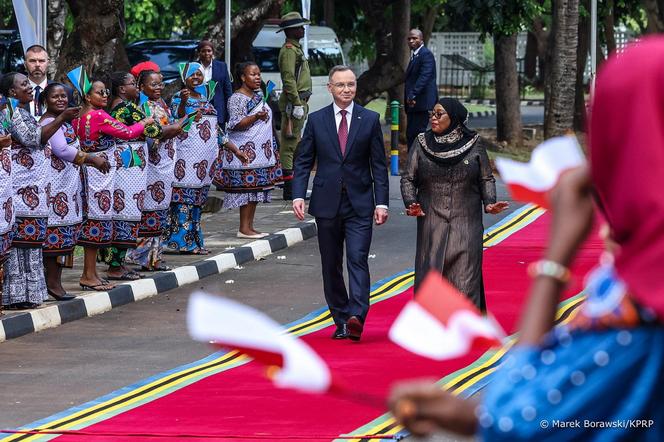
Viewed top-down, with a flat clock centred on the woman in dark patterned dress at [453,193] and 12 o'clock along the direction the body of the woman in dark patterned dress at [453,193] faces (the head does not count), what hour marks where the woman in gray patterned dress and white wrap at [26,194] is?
the woman in gray patterned dress and white wrap at [26,194] is roughly at 3 o'clock from the woman in dark patterned dress at [453,193].

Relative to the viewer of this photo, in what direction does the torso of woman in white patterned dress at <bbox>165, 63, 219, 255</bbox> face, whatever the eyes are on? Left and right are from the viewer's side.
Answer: facing the viewer and to the right of the viewer

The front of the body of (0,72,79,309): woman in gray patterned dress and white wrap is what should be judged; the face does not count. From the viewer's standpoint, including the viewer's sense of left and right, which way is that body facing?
facing to the right of the viewer

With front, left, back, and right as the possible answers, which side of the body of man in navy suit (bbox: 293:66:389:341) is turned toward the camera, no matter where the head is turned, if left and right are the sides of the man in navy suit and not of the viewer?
front

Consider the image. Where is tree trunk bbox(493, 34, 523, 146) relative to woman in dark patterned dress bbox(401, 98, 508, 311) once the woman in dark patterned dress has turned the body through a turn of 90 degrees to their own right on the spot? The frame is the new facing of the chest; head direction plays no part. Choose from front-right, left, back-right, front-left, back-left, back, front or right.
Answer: right

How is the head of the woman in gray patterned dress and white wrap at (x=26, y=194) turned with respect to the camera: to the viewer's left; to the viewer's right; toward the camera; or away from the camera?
to the viewer's right

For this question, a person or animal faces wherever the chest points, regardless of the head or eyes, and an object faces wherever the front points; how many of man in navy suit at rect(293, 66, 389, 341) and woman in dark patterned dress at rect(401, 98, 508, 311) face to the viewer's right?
0

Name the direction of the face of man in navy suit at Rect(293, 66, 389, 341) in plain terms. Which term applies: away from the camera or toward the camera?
toward the camera
